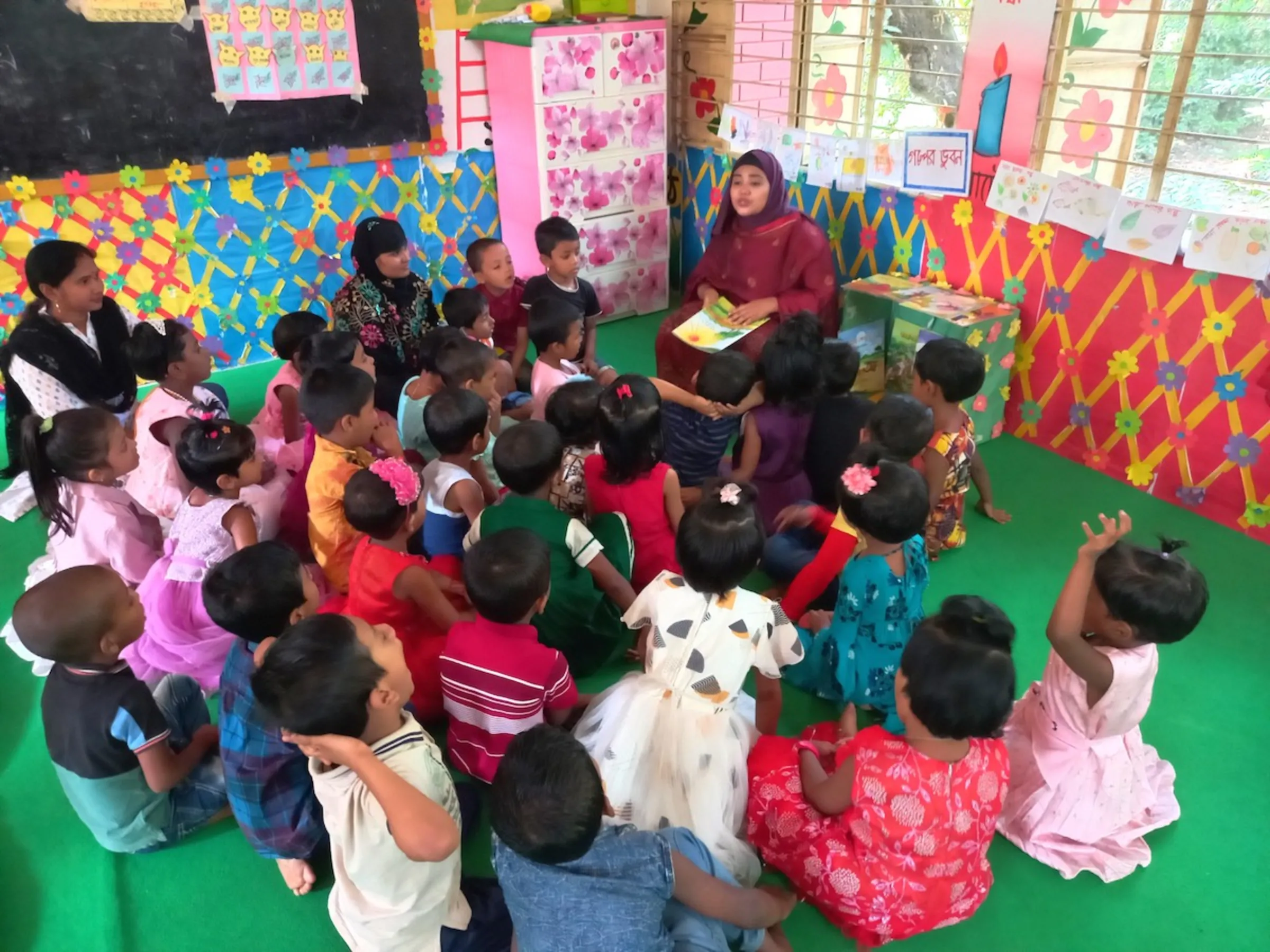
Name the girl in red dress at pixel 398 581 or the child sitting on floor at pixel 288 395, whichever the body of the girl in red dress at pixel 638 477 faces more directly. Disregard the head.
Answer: the child sitting on floor

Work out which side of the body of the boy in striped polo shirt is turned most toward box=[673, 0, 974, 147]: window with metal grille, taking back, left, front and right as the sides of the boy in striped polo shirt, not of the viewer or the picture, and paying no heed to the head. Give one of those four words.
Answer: front

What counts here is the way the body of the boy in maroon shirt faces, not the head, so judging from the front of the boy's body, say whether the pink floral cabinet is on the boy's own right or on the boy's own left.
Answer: on the boy's own left

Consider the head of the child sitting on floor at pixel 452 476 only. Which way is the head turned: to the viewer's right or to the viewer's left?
to the viewer's right

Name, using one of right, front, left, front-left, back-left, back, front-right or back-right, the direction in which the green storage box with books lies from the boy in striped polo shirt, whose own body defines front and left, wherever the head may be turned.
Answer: front

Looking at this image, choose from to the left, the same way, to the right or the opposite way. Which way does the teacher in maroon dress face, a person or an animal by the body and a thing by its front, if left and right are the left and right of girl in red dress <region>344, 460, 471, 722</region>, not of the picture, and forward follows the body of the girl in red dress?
the opposite way

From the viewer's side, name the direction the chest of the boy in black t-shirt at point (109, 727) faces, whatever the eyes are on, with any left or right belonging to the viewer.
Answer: facing away from the viewer and to the right of the viewer

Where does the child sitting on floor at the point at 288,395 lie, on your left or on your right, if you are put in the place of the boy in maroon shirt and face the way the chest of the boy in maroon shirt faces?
on your right

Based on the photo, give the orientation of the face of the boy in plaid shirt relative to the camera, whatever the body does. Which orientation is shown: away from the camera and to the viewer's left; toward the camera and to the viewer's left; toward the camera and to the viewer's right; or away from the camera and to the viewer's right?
away from the camera and to the viewer's right

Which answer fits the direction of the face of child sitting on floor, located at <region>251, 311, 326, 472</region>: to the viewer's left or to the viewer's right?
to the viewer's right

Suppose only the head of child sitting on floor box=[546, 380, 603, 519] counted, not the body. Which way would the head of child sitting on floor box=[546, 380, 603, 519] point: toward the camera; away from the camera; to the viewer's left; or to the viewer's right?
away from the camera

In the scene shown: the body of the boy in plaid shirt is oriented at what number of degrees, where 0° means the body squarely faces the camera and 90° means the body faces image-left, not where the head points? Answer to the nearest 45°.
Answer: approximately 225°

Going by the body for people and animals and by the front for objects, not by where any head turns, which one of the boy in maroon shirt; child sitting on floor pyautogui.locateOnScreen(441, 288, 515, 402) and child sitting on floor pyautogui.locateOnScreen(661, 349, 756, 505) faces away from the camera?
child sitting on floor pyautogui.locateOnScreen(661, 349, 756, 505)

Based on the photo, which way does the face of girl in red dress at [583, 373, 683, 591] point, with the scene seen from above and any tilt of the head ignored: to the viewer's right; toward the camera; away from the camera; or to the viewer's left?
away from the camera

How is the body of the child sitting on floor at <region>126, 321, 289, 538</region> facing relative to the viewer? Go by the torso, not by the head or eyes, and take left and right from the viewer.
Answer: facing to the right of the viewer

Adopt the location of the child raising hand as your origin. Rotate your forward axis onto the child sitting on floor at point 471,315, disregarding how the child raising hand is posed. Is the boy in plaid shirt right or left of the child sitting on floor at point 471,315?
left

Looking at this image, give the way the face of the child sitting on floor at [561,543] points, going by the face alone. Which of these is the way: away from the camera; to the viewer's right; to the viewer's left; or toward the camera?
away from the camera
